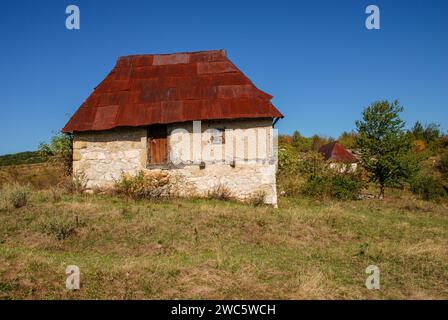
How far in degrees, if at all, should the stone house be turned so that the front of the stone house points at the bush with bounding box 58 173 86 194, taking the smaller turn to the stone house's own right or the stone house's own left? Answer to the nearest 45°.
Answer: approximately 90° to the stone house's own right

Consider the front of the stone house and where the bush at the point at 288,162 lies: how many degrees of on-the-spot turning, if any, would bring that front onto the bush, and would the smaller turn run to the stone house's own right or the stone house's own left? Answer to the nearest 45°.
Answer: approximately 135° to the stone house's own left

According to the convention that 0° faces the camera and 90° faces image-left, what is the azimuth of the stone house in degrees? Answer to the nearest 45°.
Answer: approximately 0°

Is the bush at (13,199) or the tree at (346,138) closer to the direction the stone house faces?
the bush

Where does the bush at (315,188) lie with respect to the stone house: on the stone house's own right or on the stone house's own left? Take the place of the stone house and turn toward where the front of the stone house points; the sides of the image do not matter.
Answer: on the stone house's own left

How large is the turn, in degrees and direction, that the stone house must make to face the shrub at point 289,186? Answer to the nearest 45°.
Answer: approximately 135° to its left
